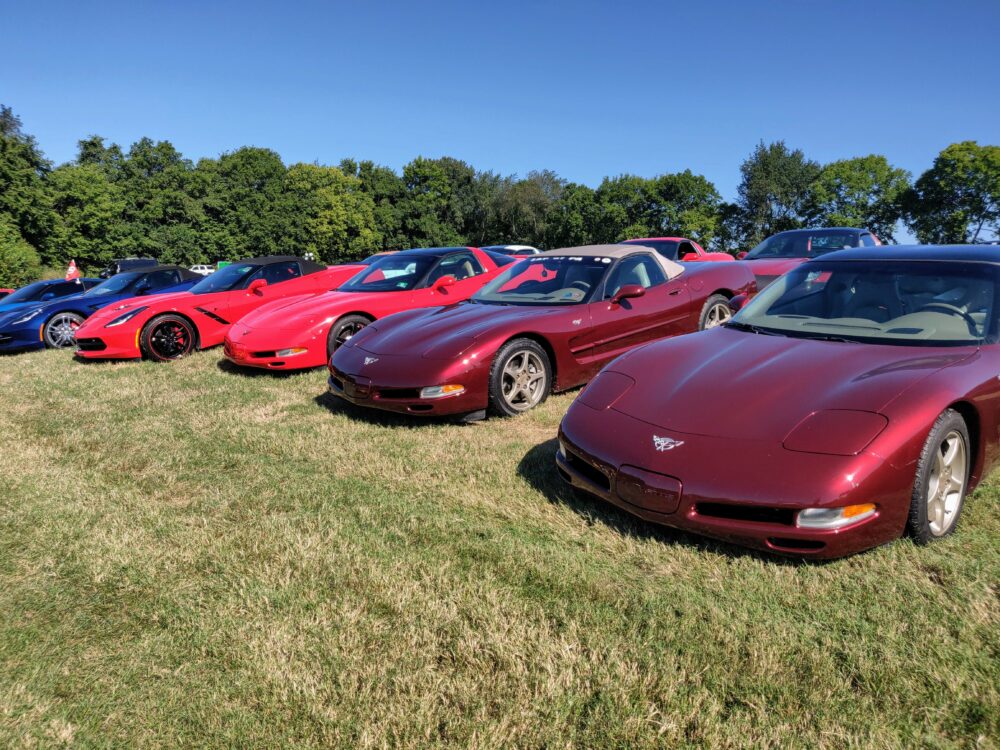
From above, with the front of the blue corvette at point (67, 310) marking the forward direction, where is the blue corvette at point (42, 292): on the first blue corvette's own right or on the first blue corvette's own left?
on the first blue corvette's own right

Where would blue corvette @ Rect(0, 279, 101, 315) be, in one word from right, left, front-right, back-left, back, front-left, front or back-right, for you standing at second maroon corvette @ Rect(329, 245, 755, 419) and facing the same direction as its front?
right

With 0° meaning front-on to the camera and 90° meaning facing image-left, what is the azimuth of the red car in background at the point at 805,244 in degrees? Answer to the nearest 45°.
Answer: approximately 45°

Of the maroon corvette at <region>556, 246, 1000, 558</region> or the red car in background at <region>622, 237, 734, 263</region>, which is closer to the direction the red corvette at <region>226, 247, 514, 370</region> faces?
the maroon corvette

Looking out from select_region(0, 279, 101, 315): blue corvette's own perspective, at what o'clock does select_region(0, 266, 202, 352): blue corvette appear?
select_region(0, 266, 202, 352): blue corvette is roughly at 10 o'clock from select_region(0, 279, 101, 315): blue corvette.

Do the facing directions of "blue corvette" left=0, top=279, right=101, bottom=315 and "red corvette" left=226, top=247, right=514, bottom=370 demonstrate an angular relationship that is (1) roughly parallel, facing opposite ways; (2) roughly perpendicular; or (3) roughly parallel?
roughly parallel

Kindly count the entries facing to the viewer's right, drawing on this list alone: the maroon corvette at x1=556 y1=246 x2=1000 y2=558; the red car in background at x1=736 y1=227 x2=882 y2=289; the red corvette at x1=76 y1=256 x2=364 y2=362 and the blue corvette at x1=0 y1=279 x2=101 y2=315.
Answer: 0

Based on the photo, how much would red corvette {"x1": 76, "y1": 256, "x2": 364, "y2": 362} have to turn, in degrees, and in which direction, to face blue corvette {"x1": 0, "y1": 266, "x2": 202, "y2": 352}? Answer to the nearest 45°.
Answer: approximately 90° to its right

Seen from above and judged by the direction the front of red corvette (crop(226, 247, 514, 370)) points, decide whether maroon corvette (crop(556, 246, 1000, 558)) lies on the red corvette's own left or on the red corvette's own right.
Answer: on the red corvette's own left

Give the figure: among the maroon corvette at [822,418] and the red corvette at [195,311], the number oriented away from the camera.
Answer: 0

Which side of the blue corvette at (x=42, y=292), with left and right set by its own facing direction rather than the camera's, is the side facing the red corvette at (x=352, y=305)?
left

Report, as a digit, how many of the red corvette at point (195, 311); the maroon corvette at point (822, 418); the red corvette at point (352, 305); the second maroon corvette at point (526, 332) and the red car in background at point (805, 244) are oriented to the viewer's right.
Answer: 0

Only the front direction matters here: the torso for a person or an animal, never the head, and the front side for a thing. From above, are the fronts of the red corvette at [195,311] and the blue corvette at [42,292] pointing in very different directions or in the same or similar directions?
same or similar directions

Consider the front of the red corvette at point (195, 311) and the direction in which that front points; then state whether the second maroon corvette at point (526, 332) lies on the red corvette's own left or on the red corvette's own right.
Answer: on the red corvette's own left

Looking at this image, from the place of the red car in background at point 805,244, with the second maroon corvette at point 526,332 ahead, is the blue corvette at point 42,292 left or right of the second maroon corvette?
right

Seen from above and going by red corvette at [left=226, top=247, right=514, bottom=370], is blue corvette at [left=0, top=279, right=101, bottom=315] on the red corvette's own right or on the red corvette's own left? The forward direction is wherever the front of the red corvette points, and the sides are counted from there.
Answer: on the red corvette's own right

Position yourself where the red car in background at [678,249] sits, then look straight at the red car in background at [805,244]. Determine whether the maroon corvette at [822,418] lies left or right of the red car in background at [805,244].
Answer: right

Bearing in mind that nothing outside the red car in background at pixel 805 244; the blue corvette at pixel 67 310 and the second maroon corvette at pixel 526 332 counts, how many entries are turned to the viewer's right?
0
